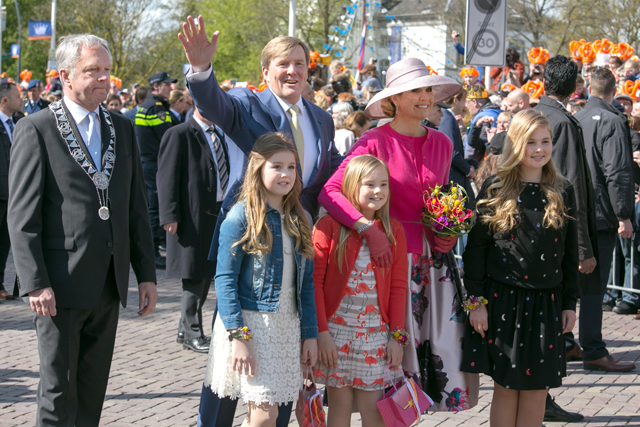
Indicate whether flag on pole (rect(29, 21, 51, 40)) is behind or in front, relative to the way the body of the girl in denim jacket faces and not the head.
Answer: behind

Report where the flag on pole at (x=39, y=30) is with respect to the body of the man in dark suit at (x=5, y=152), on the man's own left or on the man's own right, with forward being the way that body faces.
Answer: on the man's own left

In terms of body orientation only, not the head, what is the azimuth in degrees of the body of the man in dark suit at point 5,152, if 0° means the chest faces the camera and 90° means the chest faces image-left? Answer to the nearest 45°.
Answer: approximately 315°

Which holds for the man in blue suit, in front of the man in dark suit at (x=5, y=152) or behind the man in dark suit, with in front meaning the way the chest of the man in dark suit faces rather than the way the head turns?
in front

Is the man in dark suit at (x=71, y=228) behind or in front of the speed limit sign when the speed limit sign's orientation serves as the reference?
in front

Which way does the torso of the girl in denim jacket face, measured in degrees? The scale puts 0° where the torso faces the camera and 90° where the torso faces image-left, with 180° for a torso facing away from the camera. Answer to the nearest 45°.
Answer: approximately 315°

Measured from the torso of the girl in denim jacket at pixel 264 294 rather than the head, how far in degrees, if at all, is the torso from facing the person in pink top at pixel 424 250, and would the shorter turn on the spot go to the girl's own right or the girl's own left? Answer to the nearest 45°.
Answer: approximately 90° to the girl's own left

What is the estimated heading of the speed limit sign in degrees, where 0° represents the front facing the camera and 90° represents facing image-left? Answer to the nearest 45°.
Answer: approximately 0°
